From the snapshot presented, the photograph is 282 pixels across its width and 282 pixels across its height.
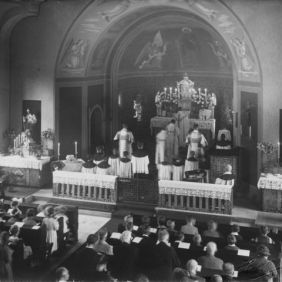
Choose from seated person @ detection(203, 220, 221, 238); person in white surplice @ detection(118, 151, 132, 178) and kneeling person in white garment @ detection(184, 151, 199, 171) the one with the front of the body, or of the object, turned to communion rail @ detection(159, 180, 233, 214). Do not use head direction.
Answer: seated person @ detection(203, 220, 221, 238)

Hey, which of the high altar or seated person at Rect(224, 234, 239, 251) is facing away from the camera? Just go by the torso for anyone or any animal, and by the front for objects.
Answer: the seated person

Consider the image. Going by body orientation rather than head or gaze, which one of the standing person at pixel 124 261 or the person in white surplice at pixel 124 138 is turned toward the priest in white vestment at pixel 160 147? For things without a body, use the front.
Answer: the standing person

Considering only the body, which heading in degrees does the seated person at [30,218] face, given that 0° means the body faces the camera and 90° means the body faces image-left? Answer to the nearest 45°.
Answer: approximately 180°

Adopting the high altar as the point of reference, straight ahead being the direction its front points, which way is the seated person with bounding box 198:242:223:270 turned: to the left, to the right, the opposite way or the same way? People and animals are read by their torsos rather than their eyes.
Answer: the opposite way

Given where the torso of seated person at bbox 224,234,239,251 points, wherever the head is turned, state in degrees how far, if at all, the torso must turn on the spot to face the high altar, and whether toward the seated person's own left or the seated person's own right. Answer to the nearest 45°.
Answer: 0° — they already face it

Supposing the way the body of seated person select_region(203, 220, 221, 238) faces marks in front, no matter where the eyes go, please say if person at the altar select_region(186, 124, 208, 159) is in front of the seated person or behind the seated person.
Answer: in front

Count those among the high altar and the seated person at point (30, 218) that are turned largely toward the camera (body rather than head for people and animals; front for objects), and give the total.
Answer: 1

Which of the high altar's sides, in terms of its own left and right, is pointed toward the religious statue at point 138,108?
right

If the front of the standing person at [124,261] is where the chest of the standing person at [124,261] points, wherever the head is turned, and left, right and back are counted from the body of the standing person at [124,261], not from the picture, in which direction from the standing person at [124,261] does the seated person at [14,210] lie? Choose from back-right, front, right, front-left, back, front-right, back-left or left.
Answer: front-left

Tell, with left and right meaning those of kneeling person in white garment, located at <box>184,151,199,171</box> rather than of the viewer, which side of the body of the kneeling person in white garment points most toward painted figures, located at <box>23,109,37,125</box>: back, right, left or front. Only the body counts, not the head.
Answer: left
